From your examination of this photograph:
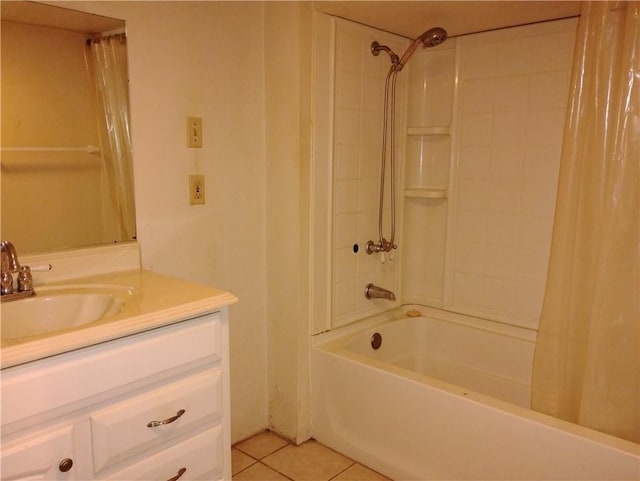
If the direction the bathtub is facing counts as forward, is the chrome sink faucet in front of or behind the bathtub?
in front

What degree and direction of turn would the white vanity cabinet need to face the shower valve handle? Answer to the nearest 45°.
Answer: approximately 90° to its left

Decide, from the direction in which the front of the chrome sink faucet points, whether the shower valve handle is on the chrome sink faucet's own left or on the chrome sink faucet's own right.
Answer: on the chrome sink faucet's own left

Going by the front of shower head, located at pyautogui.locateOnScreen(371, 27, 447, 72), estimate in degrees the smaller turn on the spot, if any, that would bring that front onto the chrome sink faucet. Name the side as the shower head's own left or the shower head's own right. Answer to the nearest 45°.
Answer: approximately 90° to the shower head's own right

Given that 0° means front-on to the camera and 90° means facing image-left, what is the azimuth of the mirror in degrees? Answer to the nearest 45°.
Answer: approximately 315°

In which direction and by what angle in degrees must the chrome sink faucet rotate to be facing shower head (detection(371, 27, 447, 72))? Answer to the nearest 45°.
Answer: approximately 45° to its left

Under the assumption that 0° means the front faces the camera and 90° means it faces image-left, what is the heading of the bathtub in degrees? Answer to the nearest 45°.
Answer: approximately 45°

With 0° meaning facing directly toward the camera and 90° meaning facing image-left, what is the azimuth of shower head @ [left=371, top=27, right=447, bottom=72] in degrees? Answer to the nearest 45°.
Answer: approximately 315°

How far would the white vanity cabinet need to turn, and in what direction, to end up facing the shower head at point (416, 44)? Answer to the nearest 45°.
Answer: approximately 90° to its left

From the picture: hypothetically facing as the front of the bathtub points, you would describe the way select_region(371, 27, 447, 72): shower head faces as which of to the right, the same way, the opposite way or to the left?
to the left

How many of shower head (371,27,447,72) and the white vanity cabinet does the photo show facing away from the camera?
0

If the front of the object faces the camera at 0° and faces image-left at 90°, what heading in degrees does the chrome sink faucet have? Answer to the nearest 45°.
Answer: approximately 315°
